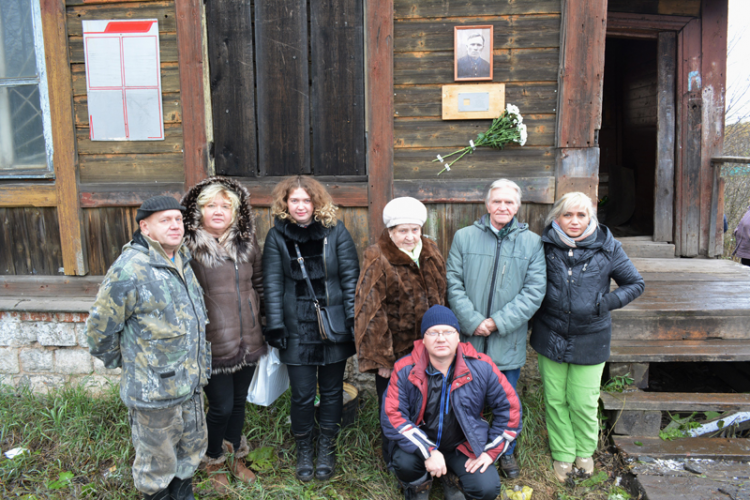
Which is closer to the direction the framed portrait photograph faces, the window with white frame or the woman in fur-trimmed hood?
the woman in fur-trimmed hood

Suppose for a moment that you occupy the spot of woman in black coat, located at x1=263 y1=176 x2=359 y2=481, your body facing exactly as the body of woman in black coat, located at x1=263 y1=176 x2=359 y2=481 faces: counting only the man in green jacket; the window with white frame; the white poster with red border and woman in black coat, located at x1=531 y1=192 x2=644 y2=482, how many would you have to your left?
2

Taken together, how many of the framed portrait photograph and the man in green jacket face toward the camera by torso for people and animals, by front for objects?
2

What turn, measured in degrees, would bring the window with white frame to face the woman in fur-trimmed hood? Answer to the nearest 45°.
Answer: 0° — it already faces them
